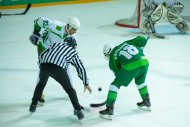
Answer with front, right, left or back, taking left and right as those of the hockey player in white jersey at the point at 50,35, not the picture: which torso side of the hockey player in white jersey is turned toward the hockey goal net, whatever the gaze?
left

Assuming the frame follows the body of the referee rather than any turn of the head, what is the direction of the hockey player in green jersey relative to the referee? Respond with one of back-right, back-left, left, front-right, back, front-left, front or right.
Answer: front-right

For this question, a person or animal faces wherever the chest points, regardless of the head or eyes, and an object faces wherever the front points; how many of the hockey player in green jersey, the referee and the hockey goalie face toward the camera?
1

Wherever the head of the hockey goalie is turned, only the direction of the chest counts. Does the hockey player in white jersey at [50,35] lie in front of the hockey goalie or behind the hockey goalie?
in front

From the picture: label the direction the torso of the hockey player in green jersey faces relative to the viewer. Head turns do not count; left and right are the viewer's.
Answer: facing away from the viewer and to the left of the viewer

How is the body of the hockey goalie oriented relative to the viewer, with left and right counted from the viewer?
facing the viewer

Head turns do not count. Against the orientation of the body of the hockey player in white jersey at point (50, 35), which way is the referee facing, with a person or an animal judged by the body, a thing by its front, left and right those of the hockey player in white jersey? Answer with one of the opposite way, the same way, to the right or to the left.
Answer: to the left

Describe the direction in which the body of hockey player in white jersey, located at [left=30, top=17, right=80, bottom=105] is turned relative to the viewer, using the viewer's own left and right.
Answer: facing the viewer and to the right of the viewer

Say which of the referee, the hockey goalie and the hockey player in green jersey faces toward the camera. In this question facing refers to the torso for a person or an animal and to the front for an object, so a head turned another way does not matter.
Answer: the hockey goalie

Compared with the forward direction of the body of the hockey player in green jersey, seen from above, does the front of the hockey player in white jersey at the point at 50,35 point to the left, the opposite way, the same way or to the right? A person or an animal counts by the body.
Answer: the opposite way

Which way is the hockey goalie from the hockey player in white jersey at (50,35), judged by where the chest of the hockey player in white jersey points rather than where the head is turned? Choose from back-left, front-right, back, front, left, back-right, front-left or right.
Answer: left

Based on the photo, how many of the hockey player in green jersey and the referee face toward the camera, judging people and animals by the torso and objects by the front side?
0

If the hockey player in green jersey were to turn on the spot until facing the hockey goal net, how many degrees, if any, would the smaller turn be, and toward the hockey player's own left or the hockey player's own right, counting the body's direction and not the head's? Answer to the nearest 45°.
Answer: approximately 45° to the hockey player's own right

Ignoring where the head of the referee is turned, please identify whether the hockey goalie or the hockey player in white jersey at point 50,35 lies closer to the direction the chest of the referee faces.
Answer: the hockey goalie

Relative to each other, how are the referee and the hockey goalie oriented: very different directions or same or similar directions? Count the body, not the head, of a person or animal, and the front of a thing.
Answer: very different directions
